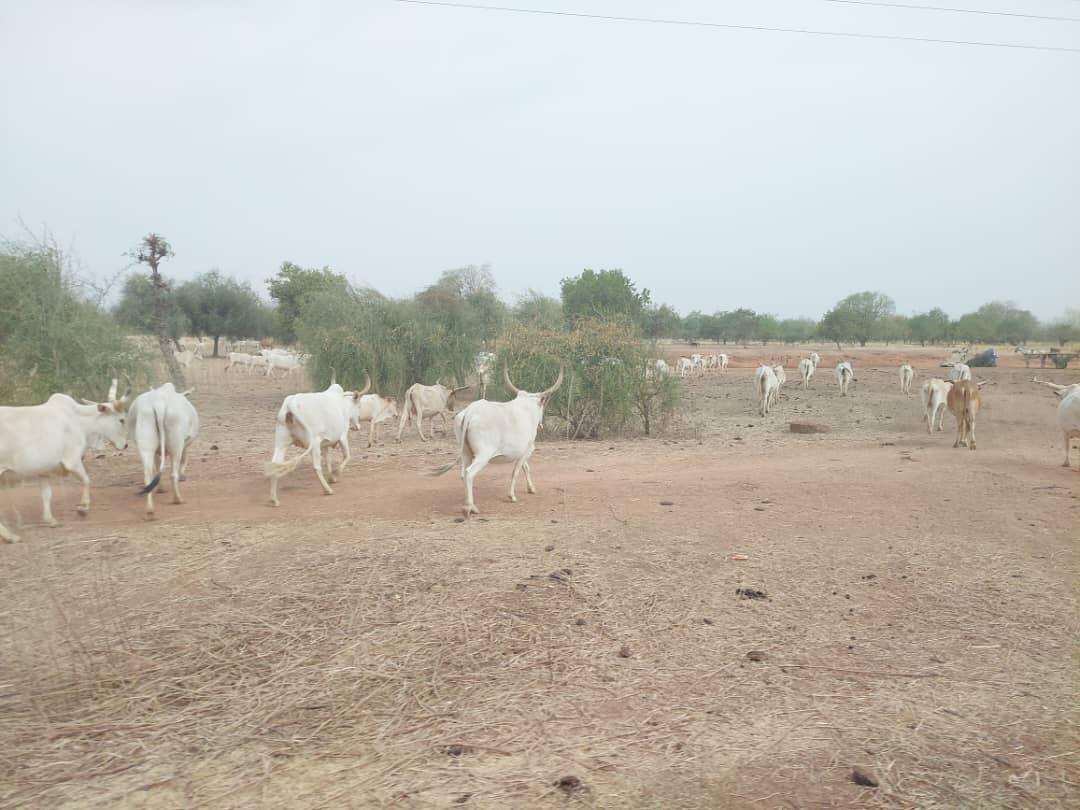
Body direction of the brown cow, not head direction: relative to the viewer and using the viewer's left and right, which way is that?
facing away from the viewer

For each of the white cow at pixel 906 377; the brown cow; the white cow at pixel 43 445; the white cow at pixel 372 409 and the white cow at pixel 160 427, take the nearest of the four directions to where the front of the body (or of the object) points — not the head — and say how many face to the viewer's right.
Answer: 2

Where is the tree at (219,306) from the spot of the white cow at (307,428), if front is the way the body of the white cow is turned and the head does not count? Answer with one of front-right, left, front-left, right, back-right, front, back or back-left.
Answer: front-left

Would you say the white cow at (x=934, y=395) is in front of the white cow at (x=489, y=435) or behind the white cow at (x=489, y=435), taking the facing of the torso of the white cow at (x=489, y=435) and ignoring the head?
in front

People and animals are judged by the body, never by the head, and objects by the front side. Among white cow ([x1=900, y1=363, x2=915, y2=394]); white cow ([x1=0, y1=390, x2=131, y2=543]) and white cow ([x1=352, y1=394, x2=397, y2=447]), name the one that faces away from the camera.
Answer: white cow ([x1=900, y1=363, x2=915, y2=394])

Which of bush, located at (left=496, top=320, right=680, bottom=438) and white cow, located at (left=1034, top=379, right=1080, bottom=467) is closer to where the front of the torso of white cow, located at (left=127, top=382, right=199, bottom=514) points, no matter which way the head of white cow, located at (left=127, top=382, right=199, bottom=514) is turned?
the bush

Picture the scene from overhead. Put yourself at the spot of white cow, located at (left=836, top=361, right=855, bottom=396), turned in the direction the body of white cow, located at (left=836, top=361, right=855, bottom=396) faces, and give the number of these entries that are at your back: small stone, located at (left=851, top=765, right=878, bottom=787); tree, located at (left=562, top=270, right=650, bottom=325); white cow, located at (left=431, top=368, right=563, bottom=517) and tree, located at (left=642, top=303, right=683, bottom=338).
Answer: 2

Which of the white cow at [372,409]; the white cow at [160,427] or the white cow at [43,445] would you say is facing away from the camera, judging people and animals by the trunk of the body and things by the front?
the white cow at [160,427]

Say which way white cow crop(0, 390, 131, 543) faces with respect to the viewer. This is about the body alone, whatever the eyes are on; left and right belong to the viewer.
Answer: facing to the right of the viewer

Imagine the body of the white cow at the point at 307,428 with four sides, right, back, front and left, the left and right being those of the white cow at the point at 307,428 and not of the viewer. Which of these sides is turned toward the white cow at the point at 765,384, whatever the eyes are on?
front

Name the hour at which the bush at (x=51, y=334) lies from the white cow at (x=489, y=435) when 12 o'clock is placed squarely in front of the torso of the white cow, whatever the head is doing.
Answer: The bush is roughly at 9 o'clock from the white cow.

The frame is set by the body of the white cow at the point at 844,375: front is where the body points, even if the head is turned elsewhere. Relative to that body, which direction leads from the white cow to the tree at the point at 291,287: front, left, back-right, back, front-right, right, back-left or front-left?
left

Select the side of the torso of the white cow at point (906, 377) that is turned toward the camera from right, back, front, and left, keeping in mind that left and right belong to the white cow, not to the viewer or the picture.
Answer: back

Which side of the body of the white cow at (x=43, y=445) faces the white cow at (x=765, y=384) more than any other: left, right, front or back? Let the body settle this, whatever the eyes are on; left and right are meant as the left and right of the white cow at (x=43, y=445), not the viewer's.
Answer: front
